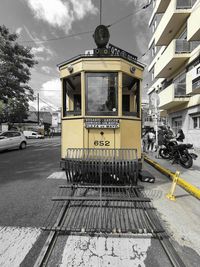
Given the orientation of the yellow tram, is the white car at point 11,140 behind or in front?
behind

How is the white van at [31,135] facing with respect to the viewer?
to the viewer's right

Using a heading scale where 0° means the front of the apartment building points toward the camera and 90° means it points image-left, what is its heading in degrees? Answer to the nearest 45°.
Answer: approximately 45°

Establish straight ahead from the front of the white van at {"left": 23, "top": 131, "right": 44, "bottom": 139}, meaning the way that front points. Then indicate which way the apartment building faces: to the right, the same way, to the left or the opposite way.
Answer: the opposite way

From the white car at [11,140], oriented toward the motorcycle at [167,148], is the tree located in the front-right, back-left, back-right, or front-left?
back-left
